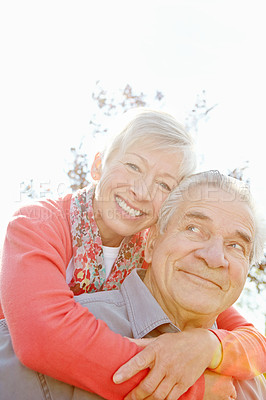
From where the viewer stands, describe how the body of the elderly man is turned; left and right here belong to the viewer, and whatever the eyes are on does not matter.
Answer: facing the viewer and to the right of the viewer

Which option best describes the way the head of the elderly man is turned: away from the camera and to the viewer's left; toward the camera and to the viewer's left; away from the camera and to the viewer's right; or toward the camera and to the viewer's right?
toward the camera and to the viewer's right
